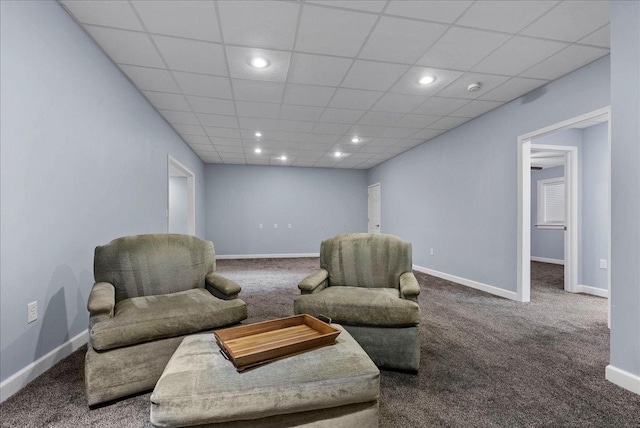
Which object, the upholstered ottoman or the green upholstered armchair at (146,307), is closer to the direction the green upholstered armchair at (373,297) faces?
the upholstered ottoman

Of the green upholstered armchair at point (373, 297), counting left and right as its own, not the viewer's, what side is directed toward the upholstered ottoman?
front

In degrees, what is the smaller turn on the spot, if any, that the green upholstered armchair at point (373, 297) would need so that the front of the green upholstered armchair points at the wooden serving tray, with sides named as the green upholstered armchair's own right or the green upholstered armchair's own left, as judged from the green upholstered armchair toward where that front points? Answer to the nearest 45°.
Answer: approximately 45° to the green upholstered armchair's own right

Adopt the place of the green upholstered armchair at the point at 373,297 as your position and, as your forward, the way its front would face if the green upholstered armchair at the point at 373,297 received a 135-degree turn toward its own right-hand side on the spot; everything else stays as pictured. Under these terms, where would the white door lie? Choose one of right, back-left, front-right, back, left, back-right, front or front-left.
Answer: front-right

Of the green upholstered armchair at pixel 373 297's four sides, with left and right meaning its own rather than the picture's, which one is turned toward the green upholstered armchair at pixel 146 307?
right

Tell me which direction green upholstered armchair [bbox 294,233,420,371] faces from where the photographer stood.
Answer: facing the viewer

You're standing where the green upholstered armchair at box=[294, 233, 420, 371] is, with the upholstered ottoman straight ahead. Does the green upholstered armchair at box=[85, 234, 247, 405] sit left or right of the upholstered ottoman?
right

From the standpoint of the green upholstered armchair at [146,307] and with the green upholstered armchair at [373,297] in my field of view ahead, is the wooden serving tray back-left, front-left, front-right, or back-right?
front-right
